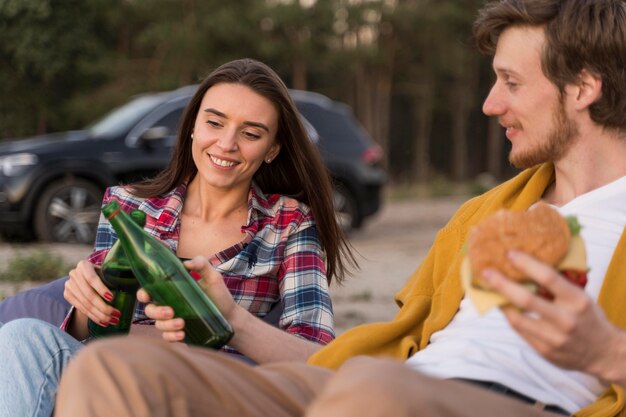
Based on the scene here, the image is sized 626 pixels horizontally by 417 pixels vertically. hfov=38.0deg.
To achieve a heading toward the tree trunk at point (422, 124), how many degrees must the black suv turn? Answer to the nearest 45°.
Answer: approximately 135° to its right

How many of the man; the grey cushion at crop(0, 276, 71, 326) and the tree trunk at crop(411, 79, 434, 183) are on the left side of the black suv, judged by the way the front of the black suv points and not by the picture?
2

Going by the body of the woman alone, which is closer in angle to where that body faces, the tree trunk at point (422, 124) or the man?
the man

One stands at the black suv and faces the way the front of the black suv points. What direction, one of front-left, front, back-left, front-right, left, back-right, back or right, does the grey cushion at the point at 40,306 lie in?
left

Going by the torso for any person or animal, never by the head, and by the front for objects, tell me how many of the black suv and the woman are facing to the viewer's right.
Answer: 0

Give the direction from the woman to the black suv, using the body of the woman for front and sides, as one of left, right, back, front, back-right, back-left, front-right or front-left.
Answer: back-right

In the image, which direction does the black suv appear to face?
to the viewer's left

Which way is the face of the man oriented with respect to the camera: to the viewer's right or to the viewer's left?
to the viewer's left

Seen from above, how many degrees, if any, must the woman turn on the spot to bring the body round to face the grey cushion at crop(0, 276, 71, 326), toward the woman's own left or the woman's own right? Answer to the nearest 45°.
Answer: approximately 45° to the woman's own right

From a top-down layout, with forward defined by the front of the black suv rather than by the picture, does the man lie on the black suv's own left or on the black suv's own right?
on the black suv's own left

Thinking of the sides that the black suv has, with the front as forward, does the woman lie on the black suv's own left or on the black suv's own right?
on the black suv's own left
